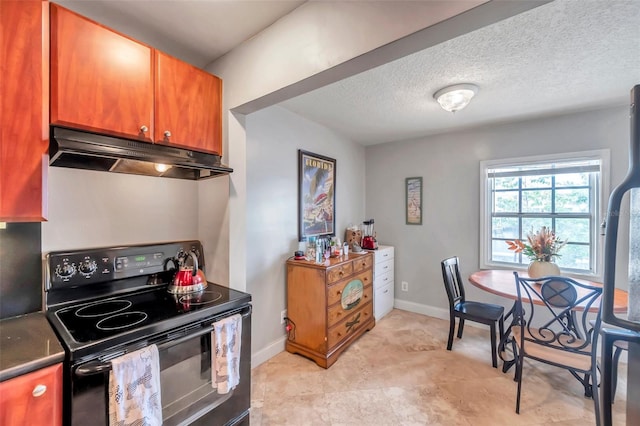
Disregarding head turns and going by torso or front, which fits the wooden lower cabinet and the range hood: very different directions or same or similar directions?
same or similar directions

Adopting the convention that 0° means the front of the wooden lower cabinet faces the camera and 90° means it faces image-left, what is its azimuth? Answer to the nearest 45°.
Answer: approximately 315°

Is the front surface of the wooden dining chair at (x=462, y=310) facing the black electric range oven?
no

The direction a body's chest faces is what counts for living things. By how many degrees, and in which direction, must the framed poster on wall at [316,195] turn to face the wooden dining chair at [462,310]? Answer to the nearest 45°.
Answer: approximately 45° to its left

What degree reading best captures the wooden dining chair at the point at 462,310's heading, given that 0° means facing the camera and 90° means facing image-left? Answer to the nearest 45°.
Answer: approximately 315°

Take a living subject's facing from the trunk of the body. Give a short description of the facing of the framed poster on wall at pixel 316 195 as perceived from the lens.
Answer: facing the viewer and to the right of the viewer

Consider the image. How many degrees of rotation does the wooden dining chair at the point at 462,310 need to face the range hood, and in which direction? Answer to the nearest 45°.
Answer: approximately 90° to its right

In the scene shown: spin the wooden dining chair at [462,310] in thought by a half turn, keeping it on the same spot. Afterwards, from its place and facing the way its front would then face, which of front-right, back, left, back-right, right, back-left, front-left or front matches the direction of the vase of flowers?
back-right

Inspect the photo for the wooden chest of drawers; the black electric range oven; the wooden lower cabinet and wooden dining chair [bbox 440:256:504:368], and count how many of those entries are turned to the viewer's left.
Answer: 0

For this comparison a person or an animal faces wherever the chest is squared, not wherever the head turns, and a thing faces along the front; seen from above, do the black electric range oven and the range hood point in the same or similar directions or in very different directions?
same or similar directions

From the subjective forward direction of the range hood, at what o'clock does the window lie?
The window is roughly at 11 o'clock from the range hood.

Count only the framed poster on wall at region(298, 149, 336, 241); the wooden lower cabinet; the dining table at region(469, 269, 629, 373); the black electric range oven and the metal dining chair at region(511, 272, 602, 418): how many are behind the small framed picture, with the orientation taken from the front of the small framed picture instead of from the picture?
0

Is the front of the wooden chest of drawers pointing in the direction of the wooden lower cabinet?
no

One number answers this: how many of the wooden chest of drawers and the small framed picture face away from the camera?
0

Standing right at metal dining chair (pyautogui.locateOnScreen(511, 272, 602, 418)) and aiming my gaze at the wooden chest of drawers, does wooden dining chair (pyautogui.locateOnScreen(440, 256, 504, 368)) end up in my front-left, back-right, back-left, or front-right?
front-right

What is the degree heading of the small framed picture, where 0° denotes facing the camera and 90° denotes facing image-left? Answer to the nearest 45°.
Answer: approximately 0°
